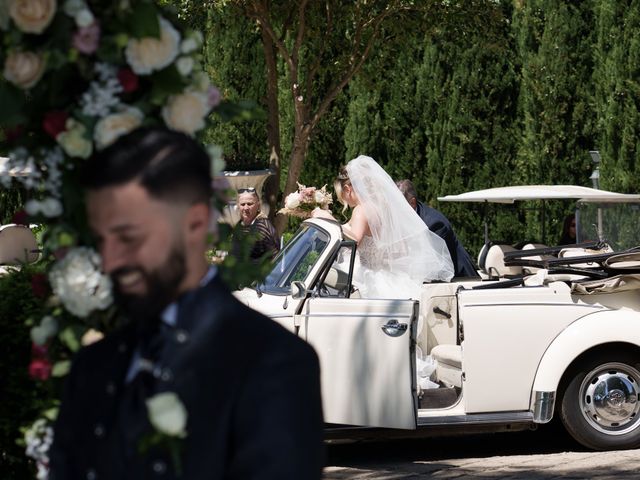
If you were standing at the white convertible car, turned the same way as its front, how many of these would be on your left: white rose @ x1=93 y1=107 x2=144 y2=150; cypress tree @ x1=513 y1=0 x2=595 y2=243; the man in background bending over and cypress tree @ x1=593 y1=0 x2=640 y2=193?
1

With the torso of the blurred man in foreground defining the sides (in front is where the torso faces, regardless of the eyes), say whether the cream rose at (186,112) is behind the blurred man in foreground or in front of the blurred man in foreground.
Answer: behind

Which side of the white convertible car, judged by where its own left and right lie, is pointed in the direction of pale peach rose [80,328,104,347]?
left

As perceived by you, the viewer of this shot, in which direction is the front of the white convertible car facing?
facing to the left of the viewer

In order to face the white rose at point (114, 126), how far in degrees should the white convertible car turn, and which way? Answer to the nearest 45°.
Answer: approximately 90° to its left

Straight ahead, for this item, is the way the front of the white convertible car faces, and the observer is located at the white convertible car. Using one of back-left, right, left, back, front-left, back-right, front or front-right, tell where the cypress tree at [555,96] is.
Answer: right
